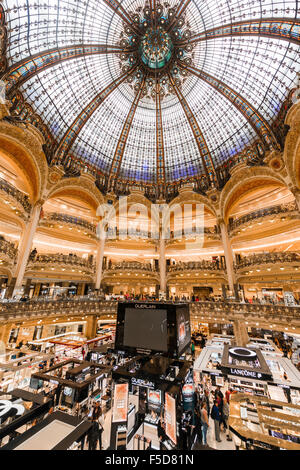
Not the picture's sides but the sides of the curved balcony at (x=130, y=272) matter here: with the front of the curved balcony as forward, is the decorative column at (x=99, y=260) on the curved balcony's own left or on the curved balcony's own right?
on the curved balcony's own right

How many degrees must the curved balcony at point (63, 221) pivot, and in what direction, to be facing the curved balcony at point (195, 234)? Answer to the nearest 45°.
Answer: approximately 45° to its left

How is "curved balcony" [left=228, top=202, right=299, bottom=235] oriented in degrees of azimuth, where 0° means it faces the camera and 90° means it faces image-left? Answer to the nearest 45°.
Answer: approximately 45°

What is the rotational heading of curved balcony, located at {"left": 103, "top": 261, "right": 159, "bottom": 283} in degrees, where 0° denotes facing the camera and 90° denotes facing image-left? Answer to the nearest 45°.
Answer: approximately 0°

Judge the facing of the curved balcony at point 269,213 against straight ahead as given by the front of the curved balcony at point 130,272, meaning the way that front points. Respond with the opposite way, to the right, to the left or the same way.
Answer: to the right

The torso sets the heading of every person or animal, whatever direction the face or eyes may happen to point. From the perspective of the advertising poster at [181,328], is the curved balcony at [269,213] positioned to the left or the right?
on its left
